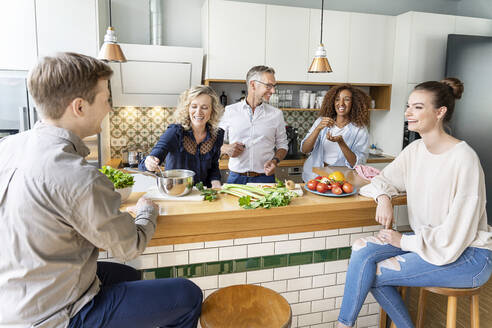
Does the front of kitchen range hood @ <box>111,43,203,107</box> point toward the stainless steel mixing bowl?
yes

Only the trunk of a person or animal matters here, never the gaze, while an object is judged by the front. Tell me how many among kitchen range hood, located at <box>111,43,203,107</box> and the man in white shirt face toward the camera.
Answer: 2

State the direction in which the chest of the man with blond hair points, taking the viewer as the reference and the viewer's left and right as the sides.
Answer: facing away from the viewer and to the right of the viewer

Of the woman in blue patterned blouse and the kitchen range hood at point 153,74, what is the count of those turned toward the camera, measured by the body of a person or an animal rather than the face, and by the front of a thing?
2

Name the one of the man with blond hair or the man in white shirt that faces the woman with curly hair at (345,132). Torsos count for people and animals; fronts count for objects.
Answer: the man with blond hair

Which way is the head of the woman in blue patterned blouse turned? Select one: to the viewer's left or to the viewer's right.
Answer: to the viewer's left

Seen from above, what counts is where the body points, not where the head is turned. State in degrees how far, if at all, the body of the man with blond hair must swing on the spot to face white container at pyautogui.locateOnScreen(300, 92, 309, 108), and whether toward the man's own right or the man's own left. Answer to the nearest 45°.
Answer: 0° — they already face it
